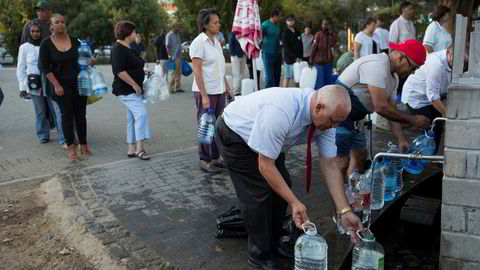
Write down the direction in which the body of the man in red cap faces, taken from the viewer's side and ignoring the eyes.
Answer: to the viewer's right

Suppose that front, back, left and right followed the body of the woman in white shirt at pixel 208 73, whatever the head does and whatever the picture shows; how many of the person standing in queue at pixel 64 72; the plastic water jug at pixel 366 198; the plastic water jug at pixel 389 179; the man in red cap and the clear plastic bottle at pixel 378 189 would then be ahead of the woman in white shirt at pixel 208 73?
4

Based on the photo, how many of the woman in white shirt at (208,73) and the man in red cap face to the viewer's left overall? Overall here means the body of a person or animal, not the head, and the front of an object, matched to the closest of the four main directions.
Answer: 0

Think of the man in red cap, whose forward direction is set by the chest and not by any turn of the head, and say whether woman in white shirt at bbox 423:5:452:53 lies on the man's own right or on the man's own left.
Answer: on the man's own left

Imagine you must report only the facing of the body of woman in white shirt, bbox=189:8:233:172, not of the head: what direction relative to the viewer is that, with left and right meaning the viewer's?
facing the viewer and to the right of the viewer

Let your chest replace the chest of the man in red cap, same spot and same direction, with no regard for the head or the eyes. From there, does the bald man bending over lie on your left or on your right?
on your right

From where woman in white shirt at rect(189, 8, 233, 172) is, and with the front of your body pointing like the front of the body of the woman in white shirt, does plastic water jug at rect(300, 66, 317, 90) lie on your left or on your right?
on your left

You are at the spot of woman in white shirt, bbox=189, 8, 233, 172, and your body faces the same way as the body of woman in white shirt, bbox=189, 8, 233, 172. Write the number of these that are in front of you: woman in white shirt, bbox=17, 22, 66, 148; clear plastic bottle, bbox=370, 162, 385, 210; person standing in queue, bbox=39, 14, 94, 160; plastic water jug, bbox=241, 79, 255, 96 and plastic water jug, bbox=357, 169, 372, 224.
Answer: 2

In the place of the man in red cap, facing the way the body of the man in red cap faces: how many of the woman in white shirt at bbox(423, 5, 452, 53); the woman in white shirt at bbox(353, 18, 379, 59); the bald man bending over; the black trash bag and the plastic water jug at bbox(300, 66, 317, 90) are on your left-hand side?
3

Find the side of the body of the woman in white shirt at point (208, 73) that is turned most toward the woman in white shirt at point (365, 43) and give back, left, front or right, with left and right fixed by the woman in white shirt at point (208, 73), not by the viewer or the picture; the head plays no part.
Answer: left

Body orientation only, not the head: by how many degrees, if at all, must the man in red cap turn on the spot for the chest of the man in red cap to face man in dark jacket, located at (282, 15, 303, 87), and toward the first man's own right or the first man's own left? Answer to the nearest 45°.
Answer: approximately 90° to the first man's own left

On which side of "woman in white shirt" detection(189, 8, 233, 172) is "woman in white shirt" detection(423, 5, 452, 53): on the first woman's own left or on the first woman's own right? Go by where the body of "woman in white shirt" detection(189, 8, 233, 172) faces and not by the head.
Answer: on the first woman's own left

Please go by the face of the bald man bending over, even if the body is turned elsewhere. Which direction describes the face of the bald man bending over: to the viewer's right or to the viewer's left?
to the viewer's right

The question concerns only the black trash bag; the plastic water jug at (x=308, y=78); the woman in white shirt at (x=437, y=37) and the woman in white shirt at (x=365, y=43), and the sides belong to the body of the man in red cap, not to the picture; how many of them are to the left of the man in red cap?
3

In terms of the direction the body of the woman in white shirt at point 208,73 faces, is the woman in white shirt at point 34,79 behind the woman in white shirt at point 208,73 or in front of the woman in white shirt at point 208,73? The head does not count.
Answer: behind
